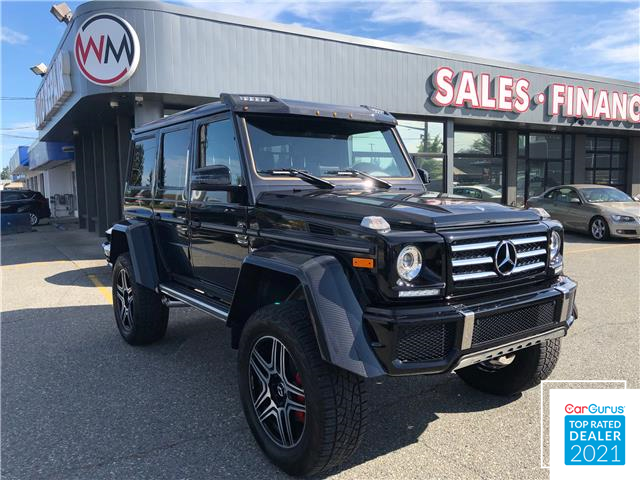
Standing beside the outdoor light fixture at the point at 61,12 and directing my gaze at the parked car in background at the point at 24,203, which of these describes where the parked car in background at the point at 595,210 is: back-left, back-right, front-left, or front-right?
back-right

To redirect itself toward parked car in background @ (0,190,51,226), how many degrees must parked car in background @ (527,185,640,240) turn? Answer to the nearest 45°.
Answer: approximately 135° to its right

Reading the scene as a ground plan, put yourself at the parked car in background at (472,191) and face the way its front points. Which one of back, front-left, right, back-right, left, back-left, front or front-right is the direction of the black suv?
front-right

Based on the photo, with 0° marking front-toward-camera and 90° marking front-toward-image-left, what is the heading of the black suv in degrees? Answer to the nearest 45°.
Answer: approximately 315°

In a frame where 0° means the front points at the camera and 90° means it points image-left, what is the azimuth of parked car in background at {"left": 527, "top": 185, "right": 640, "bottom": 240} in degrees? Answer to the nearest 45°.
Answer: approximately 315°
